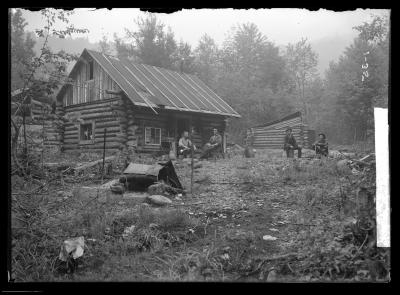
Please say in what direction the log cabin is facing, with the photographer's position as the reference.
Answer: facing the viewer and to the right of the viewer

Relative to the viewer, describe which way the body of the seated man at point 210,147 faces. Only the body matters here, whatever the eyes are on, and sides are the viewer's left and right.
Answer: facing the viewer and to the left of the viewer

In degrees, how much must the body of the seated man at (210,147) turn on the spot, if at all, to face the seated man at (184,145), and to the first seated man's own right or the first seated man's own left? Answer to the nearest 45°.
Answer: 0° — they already face them

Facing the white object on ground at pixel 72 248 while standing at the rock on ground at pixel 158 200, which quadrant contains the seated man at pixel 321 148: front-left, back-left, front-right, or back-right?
back-left

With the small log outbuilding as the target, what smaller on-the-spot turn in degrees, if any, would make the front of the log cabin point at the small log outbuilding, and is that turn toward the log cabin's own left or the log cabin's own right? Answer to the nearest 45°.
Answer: approximately 45° to the log cabin's own left

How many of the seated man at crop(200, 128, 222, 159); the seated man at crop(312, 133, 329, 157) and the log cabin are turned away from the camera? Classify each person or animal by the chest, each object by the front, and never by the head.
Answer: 0

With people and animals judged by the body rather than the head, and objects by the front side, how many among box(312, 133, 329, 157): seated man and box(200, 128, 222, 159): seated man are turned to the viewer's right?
0

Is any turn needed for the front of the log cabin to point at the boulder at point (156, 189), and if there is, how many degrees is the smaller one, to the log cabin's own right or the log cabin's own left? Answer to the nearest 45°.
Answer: approximately 45° to the log cabin's own right

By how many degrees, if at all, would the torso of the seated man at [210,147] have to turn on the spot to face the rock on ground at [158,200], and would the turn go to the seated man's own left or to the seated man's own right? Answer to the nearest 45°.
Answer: approximately 45° to the seated man's own left
